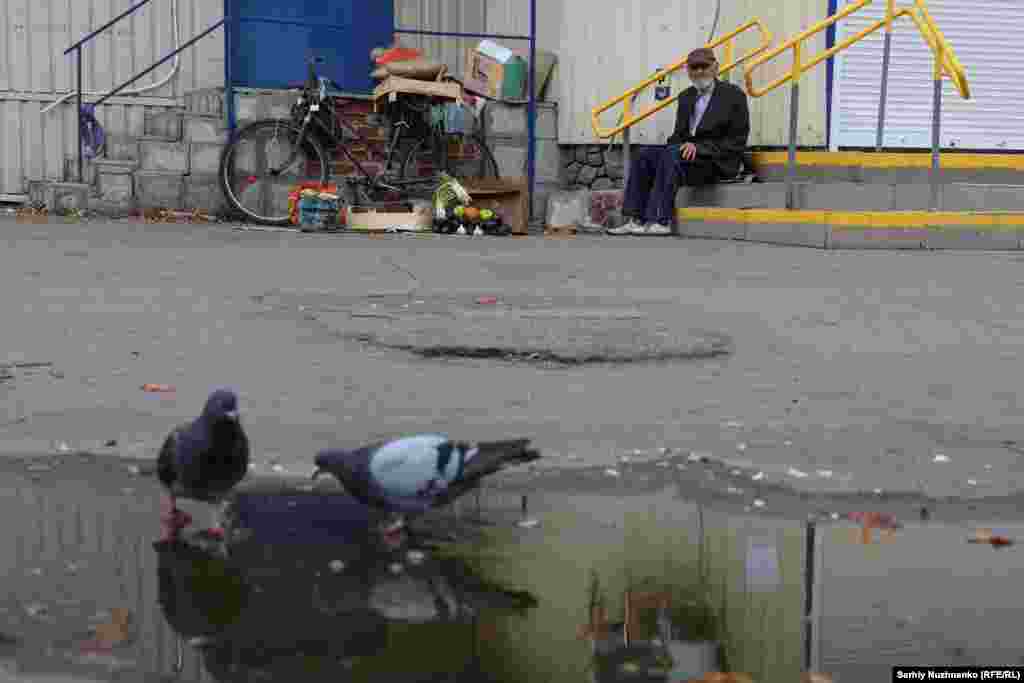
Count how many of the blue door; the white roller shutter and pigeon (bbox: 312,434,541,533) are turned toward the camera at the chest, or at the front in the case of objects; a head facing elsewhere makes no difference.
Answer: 2

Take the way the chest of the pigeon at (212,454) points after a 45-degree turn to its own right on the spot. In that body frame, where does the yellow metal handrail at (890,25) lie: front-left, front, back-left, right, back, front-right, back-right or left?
back-left

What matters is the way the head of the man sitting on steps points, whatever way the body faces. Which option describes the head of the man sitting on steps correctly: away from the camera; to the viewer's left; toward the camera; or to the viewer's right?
toward the camera

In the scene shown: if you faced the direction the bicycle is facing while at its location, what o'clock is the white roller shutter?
The white roller shutter is roughly at 6 o'clock from the bicycle.

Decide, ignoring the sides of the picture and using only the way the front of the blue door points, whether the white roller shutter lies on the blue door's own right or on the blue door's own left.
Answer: on the blue door's own left

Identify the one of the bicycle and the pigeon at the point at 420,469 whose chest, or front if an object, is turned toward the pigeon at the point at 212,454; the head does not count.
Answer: the pigeon at the point at 420,469

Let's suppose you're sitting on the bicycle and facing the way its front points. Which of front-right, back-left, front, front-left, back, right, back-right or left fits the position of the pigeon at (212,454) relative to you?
left

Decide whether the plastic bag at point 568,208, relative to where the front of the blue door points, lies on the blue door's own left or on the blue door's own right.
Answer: on the blue door's own left

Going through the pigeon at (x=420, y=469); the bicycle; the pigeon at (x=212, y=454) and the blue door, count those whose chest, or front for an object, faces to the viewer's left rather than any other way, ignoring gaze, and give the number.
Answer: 2

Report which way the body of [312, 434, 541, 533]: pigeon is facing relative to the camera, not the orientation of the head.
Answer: to the viewer's left

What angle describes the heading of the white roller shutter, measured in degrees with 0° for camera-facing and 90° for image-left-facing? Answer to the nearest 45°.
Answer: approximately 0°

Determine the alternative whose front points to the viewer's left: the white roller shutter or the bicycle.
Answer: the bicycle

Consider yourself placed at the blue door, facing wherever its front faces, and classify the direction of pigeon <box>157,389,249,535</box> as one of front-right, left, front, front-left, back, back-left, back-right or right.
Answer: front

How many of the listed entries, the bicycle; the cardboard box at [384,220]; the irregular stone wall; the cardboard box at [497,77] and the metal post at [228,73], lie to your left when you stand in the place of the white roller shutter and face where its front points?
0

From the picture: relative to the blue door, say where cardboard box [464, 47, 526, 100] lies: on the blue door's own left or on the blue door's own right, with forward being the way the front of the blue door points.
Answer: on the blue door's own left

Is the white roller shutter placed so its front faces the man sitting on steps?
no

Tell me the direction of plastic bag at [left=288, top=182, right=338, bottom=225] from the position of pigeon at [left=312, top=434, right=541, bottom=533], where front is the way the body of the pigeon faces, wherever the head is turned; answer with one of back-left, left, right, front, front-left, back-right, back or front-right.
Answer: right
